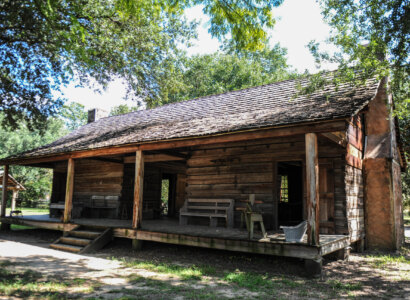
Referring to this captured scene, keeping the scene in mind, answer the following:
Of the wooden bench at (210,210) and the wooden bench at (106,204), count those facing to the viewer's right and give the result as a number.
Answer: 0

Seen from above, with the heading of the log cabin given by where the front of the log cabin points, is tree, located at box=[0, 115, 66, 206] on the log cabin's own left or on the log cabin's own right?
on the log cabin's own right

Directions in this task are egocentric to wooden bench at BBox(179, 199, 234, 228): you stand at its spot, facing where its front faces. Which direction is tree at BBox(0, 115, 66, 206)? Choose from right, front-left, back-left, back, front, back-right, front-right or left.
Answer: right

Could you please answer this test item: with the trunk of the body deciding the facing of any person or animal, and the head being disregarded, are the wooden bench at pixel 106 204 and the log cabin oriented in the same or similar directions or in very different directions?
same or similar directions

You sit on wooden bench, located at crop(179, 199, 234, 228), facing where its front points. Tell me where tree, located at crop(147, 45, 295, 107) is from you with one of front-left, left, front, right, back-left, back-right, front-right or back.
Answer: back-right

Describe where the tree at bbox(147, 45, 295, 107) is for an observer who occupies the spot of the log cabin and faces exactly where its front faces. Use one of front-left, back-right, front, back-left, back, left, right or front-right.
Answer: back-right

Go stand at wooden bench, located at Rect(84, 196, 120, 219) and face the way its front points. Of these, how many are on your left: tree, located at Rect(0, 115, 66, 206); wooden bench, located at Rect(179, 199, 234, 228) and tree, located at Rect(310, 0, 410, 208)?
2

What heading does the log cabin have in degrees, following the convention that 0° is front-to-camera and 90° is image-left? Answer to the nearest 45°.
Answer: approximately 45°

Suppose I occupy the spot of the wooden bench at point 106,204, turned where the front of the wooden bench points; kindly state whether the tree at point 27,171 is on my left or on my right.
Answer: on my right

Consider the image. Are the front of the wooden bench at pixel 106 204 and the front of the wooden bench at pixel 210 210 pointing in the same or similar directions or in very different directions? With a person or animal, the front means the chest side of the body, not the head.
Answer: same or similar directions

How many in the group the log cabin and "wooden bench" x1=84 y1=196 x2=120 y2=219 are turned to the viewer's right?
0

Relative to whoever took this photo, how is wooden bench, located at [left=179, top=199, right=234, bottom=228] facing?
facing the viewer and to the left of the viewer
